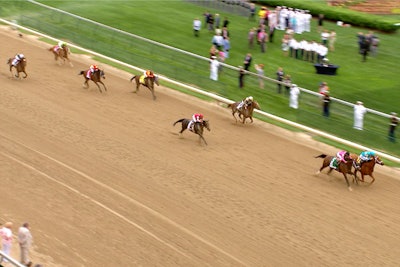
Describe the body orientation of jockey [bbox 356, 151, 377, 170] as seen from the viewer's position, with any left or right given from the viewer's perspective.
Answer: facing to the right of the viewer

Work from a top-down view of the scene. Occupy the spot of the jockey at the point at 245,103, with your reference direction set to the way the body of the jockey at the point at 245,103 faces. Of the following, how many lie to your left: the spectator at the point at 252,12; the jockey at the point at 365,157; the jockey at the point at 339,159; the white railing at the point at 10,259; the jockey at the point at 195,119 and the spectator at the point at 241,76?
2

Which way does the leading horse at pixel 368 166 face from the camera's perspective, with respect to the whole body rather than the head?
to the viewer's right

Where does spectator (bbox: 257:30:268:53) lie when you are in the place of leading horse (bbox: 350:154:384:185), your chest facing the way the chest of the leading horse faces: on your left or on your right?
on your left

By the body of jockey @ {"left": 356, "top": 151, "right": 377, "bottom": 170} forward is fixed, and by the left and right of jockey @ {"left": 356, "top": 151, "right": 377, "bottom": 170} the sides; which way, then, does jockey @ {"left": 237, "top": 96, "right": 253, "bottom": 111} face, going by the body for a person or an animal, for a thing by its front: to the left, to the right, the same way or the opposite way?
the same way

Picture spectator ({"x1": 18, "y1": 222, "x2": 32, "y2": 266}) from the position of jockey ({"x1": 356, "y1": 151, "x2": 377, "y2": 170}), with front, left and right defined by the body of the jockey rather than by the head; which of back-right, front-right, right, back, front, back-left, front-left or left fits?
back-right

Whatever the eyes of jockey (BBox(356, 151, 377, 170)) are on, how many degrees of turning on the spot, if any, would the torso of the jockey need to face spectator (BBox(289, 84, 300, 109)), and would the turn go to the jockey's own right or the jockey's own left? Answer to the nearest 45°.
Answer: approximately 135° to the jockey's own left

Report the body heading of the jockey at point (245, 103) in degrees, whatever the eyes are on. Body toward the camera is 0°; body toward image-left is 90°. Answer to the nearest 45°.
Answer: approximately 270°

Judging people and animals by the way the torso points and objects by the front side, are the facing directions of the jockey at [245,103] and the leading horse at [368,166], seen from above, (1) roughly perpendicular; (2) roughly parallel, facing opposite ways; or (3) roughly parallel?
roughly parallel

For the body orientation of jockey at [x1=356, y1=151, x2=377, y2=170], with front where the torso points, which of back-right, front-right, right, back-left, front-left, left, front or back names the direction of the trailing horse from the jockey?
back-left

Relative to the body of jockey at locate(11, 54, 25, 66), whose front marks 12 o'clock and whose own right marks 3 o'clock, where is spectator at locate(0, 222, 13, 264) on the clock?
The spectator is roughly at 3 o'clock from the jockey.

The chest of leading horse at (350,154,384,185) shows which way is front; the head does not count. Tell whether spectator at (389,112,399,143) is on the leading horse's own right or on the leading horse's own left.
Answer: on the leading horse's own left

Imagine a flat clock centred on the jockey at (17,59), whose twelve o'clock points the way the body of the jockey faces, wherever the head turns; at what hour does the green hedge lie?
The green hedge is roughly at 11 o'clock from the jockey.

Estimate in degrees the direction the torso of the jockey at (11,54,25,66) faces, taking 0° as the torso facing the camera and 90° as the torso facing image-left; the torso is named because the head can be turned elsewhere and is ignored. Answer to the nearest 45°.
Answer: approximately 270°

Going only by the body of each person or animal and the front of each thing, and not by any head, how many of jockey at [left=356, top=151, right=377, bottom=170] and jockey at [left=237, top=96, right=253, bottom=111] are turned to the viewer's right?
2

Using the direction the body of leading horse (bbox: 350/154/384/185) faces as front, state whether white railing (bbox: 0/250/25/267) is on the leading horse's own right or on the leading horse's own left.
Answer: on the leading horse's own right

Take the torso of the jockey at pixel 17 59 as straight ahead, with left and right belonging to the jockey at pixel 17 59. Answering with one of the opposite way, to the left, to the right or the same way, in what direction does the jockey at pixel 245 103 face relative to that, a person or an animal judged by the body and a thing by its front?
the same way
